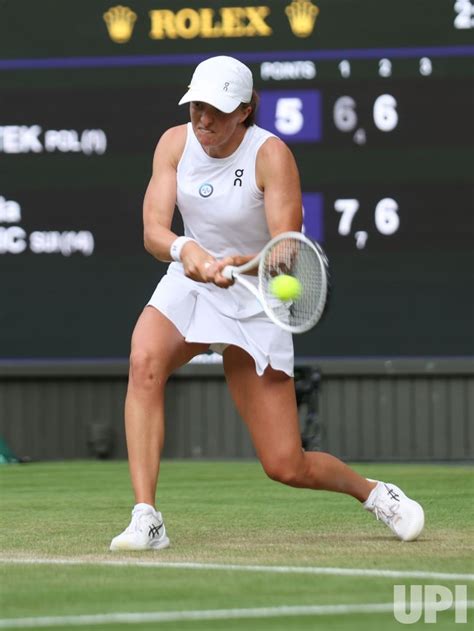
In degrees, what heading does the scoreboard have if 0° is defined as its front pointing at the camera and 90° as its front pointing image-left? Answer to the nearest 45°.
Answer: approximately 0°

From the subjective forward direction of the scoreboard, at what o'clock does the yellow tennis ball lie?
The yellow tennis ball is roughly at 12 o'clock from the scoreboard.

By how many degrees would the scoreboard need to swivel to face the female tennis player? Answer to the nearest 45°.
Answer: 0° — it already faces them
